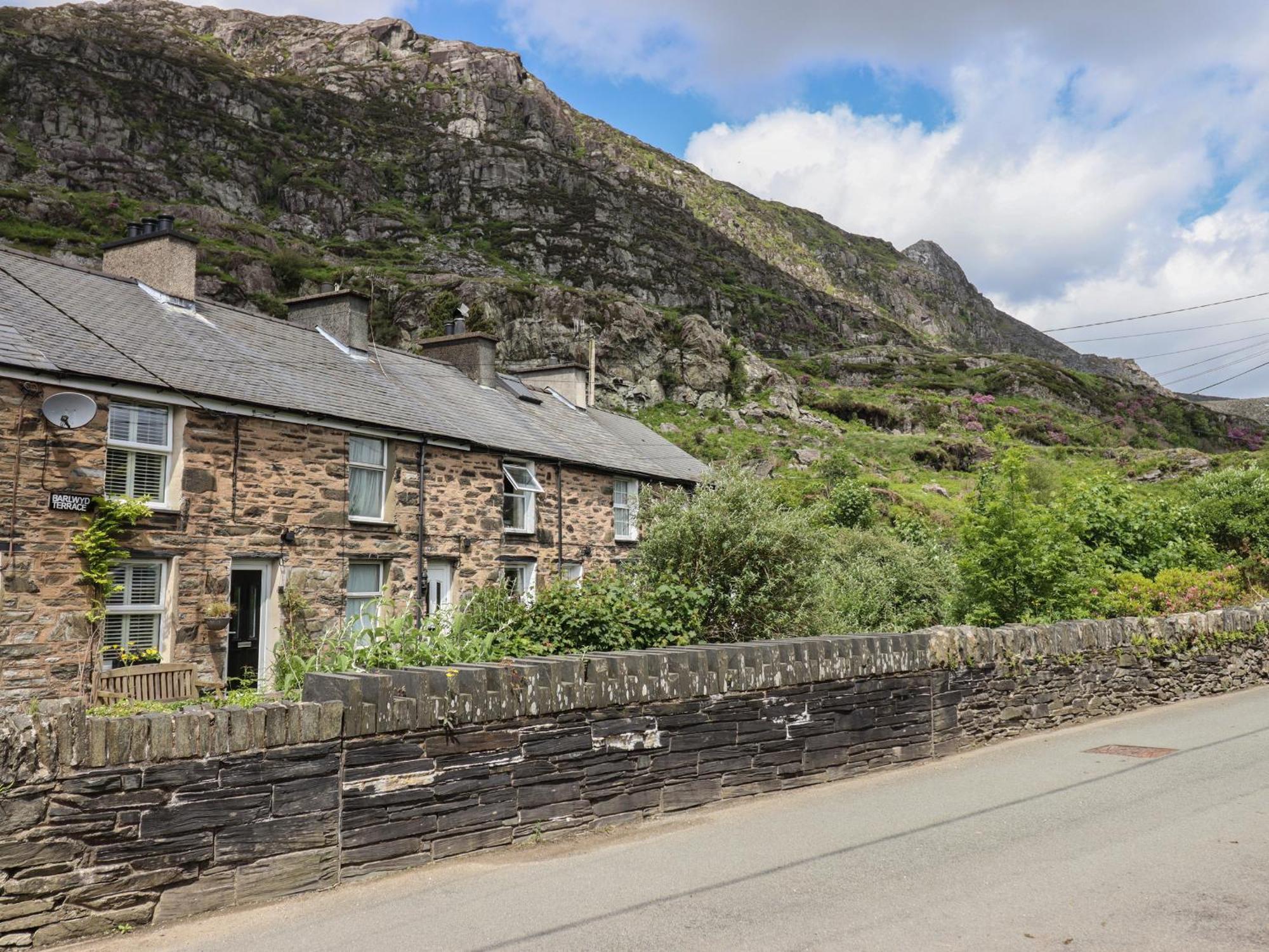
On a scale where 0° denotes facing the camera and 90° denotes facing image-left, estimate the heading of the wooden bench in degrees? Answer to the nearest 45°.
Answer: approximately 315°

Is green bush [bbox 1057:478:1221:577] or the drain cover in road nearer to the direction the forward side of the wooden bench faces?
the drain cover in road

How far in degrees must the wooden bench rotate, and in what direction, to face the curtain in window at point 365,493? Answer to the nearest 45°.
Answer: approximately 90° to its left

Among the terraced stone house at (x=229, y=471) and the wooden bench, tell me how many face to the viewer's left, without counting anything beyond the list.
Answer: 0

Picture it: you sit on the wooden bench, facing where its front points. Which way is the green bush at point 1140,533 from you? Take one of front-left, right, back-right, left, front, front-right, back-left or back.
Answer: front-left

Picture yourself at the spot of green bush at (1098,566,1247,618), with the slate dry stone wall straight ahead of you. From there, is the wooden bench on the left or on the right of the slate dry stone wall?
right

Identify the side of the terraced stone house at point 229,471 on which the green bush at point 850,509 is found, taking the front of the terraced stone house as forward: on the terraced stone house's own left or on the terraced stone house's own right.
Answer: on the terraced stone house's own left

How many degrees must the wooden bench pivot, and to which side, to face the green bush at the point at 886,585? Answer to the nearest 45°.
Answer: approximately 45° to its left
